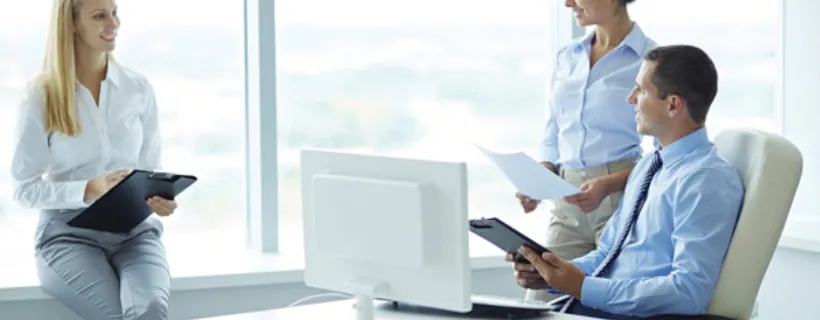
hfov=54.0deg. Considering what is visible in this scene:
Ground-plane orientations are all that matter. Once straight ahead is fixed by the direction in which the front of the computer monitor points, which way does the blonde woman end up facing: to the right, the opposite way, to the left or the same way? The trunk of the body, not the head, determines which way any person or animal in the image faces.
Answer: to the right

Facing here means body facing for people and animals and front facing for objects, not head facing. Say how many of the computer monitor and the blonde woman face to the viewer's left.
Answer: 0

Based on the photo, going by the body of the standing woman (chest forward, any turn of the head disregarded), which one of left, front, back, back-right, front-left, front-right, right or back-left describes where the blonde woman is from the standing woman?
front-right

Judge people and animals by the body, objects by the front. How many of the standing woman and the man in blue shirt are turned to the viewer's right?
0

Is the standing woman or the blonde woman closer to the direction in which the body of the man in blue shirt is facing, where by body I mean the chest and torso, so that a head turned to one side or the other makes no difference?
the blonde woman

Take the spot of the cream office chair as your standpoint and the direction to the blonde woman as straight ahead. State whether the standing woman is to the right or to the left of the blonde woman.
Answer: right

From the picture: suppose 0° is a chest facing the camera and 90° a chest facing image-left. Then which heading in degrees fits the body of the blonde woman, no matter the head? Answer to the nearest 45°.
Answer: approximately 315°

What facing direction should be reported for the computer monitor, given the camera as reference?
facing away from the viewer and to the right of the viewer

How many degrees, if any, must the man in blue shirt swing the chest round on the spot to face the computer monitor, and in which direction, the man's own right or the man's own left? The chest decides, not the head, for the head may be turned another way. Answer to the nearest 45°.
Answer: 0° — they already face it

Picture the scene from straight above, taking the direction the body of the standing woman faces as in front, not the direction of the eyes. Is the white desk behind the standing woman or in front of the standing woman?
in front

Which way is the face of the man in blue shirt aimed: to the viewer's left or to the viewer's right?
to the viewer's left
